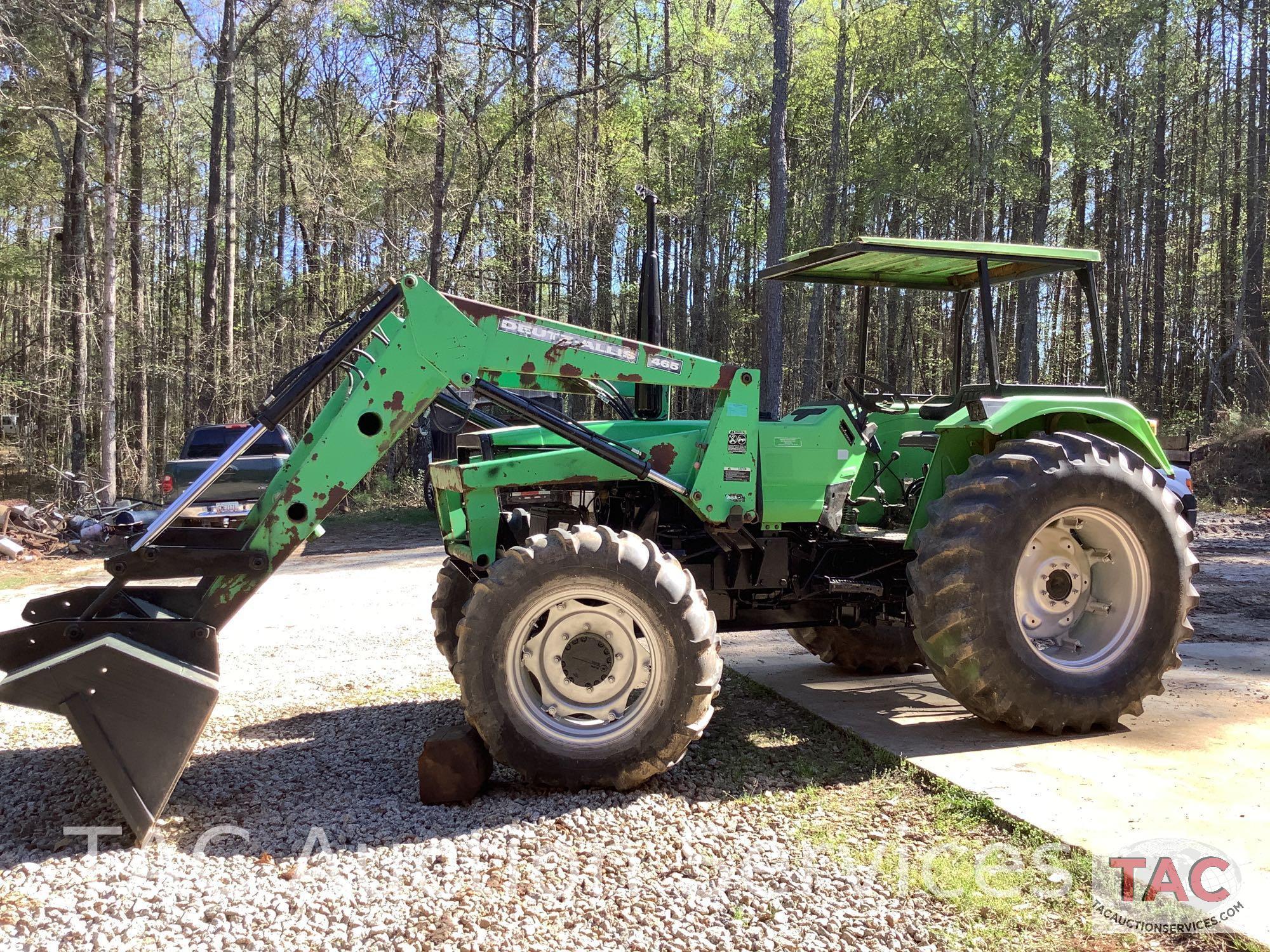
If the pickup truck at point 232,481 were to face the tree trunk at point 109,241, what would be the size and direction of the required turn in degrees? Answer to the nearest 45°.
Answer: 0° — it already faces it

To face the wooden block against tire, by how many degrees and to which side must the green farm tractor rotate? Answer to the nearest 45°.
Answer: approximately 45° to its left

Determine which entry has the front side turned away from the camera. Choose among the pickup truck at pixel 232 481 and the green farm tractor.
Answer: the pickup truck

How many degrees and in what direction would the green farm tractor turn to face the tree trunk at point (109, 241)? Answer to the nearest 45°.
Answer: approximately 45° to its right

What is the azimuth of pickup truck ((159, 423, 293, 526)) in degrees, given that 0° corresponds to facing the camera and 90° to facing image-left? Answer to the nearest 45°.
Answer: approximately 180°

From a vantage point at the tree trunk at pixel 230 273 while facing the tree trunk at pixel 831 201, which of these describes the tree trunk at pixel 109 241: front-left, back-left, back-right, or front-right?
back-right

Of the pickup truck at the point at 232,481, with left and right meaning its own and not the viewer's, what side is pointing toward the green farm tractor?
back

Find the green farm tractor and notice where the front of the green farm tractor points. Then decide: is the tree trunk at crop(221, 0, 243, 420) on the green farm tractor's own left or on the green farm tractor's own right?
on the green farm tractor's own right

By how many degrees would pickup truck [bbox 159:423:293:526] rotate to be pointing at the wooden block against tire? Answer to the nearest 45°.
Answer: approximately 180°

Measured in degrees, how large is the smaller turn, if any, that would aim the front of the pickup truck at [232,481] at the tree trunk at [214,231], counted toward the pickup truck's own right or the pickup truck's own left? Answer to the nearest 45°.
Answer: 0° — it already faces it

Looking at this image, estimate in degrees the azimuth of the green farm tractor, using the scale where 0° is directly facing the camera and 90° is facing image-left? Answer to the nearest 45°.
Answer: approximately 90°

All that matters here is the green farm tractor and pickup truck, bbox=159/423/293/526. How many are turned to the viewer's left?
1

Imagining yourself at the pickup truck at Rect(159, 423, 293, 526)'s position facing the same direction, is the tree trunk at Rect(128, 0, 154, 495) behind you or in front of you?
in front

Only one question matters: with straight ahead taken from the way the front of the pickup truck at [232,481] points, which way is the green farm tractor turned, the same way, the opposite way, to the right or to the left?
to the left
